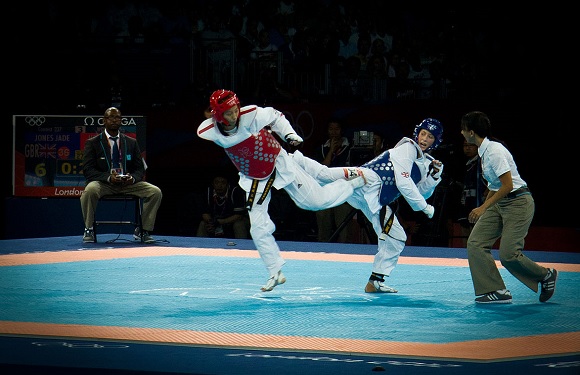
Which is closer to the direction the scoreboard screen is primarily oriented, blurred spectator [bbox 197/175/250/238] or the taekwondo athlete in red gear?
the taekwondo athlete in red gear

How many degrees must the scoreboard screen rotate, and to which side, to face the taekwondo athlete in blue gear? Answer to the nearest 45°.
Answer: approximately 45° to its left

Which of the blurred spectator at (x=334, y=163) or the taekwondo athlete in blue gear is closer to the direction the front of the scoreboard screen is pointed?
the taekwondo athlete in blue gear

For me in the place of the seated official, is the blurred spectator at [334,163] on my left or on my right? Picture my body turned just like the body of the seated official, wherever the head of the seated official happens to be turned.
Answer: on my left

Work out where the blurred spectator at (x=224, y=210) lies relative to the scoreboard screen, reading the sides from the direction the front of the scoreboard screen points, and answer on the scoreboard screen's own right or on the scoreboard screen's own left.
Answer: on the scoreboard screen's own left

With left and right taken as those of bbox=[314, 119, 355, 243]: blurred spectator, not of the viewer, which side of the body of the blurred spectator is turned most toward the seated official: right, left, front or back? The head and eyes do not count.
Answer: right

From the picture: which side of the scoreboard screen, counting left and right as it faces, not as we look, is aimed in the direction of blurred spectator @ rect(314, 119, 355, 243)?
left

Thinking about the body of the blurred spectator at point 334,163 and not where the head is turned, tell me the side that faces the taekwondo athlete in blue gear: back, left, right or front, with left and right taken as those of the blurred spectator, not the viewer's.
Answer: front

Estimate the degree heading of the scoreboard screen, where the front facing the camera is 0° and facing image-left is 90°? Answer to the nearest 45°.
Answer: approximately 0°

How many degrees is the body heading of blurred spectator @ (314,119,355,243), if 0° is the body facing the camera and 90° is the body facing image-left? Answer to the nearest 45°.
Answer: approximately 0°

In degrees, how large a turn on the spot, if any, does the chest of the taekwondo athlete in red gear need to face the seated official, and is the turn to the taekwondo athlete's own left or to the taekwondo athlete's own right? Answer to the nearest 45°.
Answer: approximately 135° to the taekwondo athlete's own right

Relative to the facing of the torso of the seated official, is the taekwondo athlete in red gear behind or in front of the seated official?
in front
